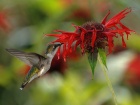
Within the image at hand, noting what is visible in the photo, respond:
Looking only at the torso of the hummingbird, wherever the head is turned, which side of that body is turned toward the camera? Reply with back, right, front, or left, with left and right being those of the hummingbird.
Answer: right

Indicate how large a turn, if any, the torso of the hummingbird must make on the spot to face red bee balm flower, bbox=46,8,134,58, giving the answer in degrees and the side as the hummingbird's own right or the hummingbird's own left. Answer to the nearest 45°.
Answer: approximately 45° to the hummingbird's own right
